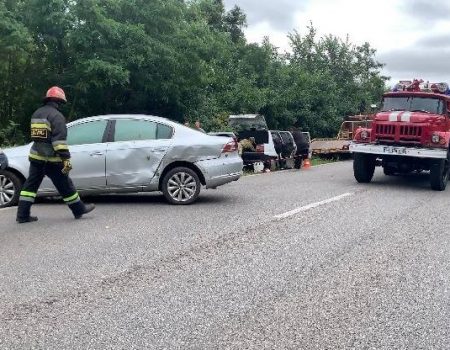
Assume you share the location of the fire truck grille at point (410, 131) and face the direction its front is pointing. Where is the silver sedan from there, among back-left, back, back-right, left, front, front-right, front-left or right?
front-right

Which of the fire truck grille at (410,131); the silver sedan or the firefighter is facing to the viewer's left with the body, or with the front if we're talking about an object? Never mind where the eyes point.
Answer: the silver sedan

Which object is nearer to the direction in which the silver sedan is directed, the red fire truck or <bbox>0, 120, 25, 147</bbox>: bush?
the bush

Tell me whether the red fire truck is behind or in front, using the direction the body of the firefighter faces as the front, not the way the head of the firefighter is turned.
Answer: in front

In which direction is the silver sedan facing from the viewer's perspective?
to the viewer's left

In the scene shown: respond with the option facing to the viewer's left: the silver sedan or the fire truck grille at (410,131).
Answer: the silver sedan

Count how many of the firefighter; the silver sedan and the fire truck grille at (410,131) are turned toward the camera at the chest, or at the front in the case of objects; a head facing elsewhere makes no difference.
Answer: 1

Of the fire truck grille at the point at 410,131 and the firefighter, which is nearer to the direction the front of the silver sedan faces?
the firefighter

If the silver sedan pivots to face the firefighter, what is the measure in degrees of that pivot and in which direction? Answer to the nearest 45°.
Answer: approximately 45° to its left

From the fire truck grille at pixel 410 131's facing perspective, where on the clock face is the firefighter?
The firefighter is roughly at 1 o'clock from the fire truck grille.

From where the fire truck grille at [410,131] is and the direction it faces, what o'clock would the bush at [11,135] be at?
The bush is roughly at 3 o'clock from the fire truck grille.

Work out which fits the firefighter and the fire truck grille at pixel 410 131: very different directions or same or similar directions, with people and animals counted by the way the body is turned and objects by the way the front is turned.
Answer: very different directions

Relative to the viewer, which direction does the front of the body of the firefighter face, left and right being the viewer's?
facing away from the viewer and to the right of the viewer

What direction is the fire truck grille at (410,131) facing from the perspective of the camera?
toward the camera

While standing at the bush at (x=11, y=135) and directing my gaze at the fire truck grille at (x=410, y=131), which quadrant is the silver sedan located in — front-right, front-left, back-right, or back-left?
front-right
